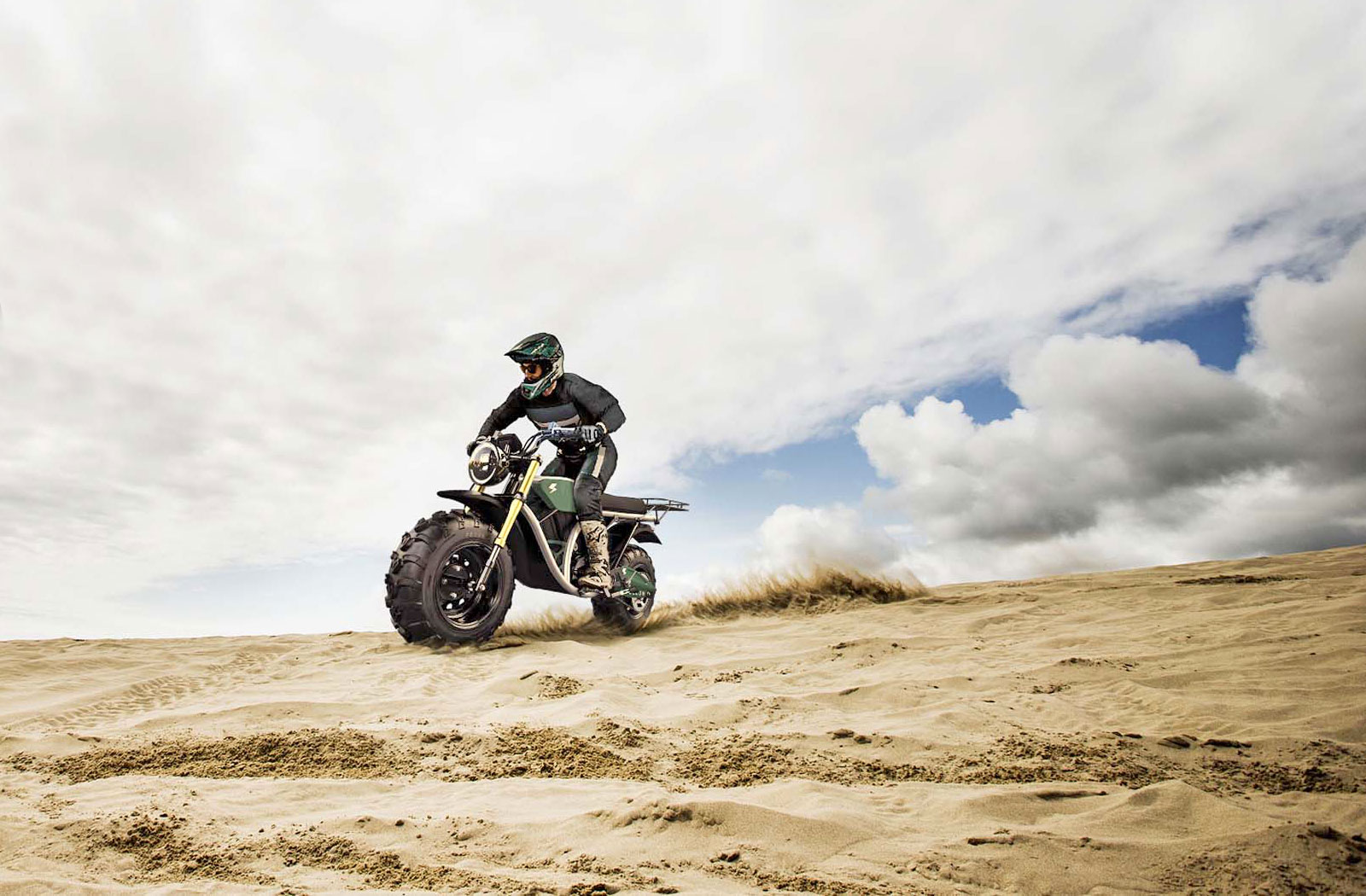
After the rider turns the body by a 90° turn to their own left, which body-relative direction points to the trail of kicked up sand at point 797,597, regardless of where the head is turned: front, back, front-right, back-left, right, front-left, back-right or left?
left

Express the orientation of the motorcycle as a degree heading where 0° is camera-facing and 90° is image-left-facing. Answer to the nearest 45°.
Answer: approximately 45°

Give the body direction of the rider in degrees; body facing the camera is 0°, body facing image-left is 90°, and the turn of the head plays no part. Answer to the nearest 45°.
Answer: approximately 45°

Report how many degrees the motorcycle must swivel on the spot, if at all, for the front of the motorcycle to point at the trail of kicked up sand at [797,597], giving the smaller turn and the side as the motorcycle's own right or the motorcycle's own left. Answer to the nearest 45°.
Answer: approximately 180°
